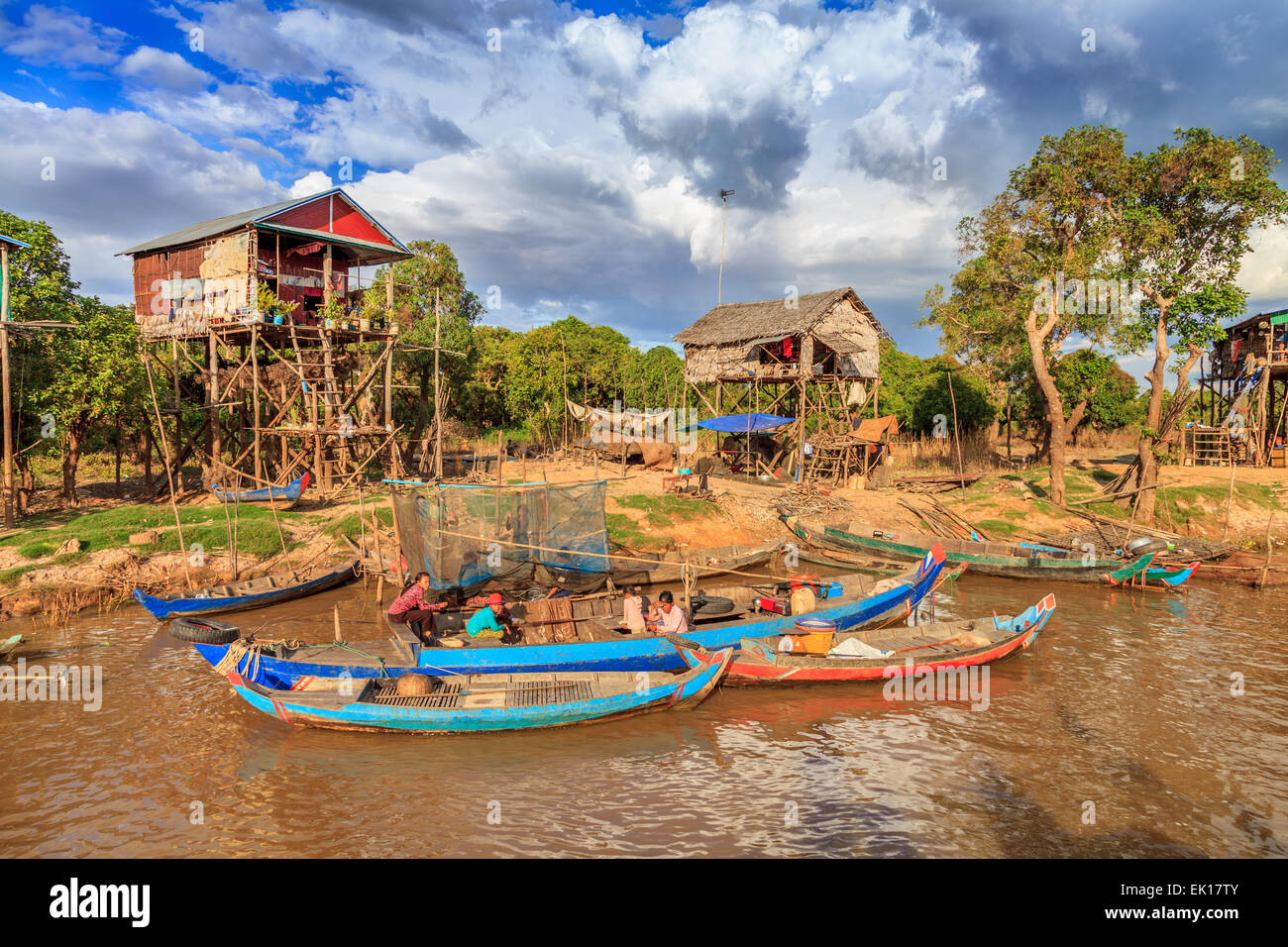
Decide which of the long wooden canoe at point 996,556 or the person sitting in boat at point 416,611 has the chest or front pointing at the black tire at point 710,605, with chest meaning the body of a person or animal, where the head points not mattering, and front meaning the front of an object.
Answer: the person sitting in boat

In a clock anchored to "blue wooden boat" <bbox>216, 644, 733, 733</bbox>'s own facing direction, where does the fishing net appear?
The fishing net is roughly at 9 o'clock from the blue wooden boat.

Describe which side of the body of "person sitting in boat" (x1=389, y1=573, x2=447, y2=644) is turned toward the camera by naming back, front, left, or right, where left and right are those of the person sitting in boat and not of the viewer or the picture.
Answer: right

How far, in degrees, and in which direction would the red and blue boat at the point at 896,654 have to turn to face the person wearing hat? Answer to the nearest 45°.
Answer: approximately 180°

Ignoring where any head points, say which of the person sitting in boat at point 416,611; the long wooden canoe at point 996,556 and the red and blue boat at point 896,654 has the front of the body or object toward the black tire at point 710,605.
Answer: the person sitting in boat

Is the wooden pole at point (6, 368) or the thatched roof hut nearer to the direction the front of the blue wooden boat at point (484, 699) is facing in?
the thatched roof hut

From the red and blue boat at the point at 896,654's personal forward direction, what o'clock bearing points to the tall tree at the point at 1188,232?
The tall tree is roughly at 10 o'clock from the red and blue boat.

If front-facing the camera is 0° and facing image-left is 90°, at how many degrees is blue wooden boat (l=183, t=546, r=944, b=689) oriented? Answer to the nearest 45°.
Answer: approximately 270°

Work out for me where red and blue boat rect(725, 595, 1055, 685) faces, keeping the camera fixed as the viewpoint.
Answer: facing to the right of the viewer

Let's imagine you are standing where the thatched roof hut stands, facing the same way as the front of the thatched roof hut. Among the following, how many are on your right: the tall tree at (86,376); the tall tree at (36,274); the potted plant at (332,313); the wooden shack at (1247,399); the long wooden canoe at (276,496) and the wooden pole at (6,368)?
5
